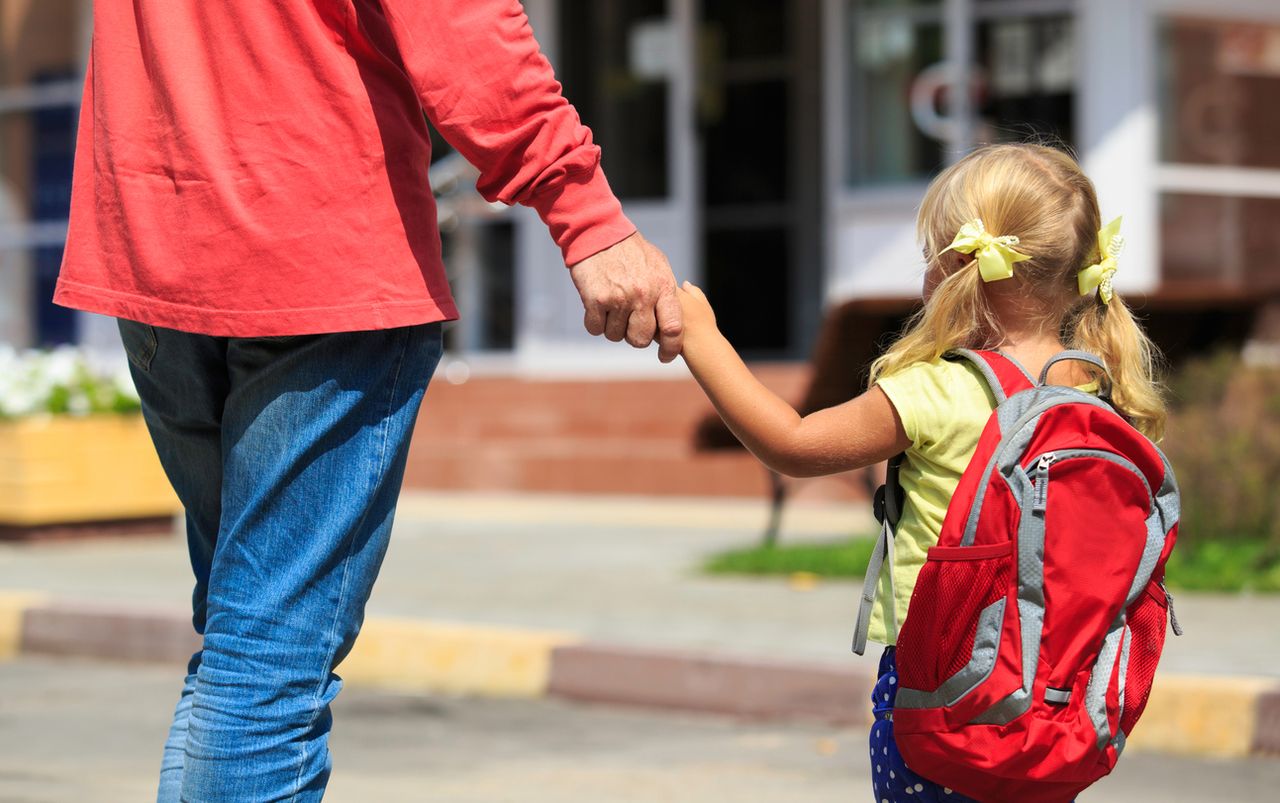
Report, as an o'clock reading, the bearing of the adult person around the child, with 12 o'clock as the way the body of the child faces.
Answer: The adult person is roughly at 10 o'clock from the child.

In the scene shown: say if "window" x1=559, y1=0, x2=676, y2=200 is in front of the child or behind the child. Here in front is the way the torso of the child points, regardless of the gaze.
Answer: in front

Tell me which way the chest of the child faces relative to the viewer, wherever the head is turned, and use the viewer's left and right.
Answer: facing away from the viewer and to the left of the viewer

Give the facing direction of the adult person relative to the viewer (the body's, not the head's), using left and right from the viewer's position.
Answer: facing away from the viewer and to the right of the viewer

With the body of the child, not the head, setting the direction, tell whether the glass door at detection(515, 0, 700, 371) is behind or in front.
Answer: in front

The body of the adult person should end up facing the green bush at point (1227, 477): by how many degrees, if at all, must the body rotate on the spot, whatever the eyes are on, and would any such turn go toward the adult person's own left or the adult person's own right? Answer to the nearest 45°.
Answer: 0° — they already face it

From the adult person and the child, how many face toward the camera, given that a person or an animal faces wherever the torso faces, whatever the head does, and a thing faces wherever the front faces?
0

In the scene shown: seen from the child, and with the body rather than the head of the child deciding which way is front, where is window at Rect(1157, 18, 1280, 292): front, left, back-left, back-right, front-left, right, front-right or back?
front-right

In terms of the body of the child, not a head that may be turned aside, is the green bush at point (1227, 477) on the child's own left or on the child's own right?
on the child's own right
